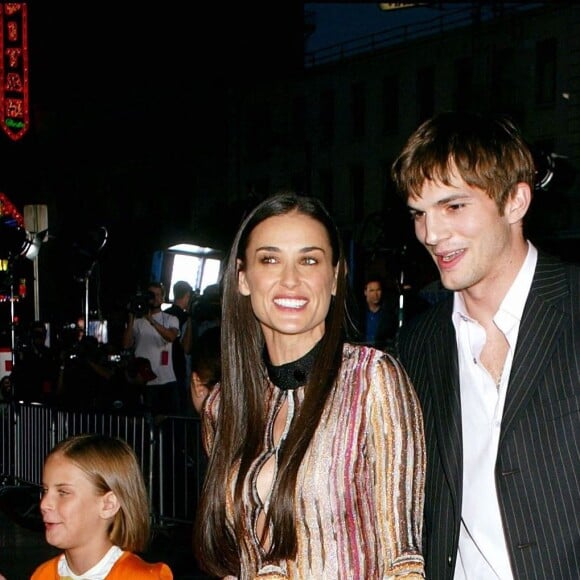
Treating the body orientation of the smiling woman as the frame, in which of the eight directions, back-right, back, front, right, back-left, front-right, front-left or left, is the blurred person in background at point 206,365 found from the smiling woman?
back-right

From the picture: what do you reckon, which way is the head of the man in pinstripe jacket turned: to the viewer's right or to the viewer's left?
to the viewer's left

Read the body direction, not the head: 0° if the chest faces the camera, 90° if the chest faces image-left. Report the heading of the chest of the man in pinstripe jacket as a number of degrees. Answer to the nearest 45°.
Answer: approximately 45°

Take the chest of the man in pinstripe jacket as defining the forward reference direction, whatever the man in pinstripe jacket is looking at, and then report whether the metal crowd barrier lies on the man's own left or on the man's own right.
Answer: on the man's own right

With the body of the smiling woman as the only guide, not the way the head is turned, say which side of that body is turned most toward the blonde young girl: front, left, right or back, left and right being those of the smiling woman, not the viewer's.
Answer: right

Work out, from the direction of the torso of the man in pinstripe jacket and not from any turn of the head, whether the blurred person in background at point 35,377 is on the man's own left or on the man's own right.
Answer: on the man's own right
